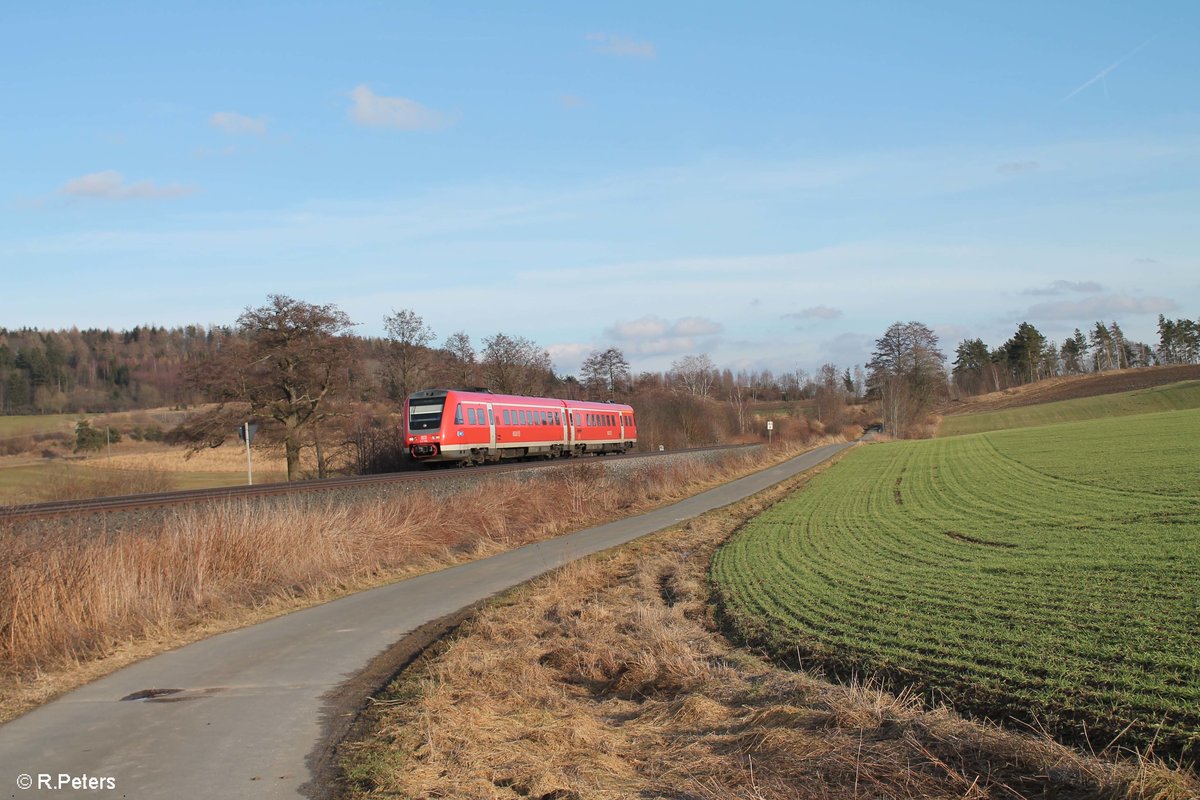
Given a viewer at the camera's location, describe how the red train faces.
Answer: facing the viewer and to the left of the viewer
